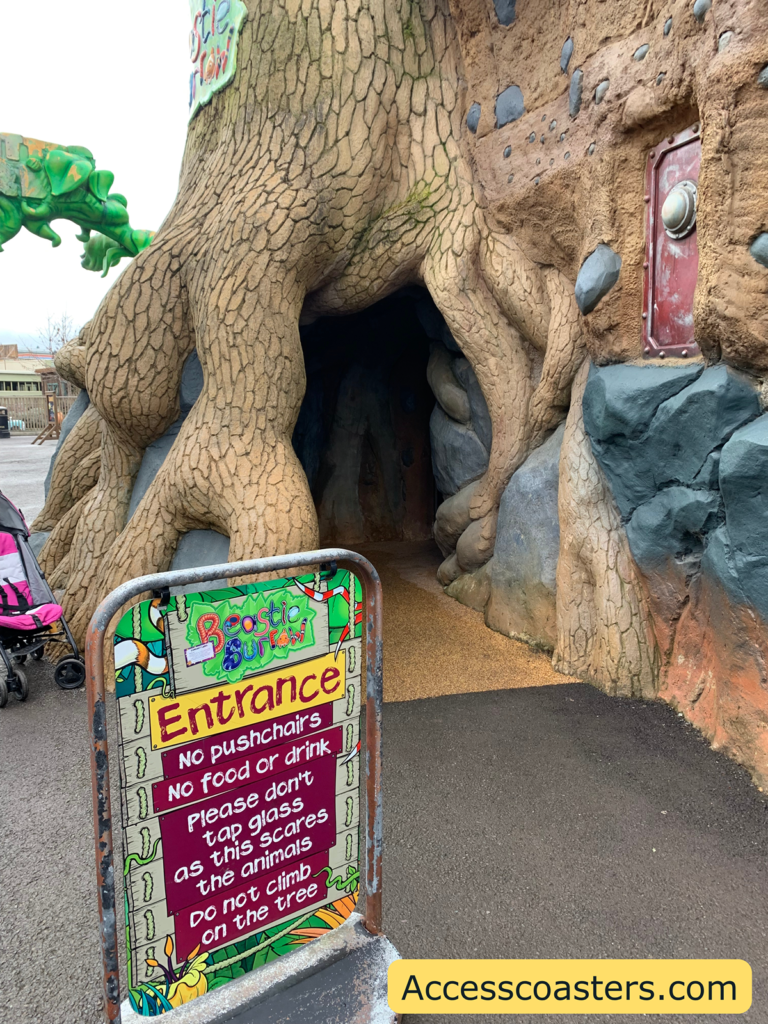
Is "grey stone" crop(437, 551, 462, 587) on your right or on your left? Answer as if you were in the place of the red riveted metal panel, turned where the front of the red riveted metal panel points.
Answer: on your right

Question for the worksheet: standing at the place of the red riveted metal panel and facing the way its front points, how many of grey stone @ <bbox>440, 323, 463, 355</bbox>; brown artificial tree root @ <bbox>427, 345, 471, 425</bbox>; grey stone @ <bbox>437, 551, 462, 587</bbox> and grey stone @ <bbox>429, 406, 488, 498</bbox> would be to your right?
4

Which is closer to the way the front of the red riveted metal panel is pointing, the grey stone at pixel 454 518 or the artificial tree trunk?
the artificial tree trunk

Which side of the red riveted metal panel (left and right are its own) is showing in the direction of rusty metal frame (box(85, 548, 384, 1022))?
front

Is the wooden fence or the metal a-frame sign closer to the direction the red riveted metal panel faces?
the metal a-frame sign

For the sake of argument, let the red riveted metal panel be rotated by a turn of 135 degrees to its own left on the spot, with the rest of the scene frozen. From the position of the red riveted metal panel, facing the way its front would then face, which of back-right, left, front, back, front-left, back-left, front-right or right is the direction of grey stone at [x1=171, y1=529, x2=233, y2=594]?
back

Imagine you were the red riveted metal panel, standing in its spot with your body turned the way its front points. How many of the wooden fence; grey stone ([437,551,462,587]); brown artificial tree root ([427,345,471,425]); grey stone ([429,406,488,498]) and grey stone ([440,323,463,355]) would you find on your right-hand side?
5

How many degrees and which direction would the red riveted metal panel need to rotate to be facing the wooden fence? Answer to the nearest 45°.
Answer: approximately 90° to its right

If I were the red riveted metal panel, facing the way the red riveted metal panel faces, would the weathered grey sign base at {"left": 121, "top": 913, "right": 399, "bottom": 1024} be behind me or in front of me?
in front

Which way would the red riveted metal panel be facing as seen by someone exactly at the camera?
facing the viewer and to the left of the viewer
